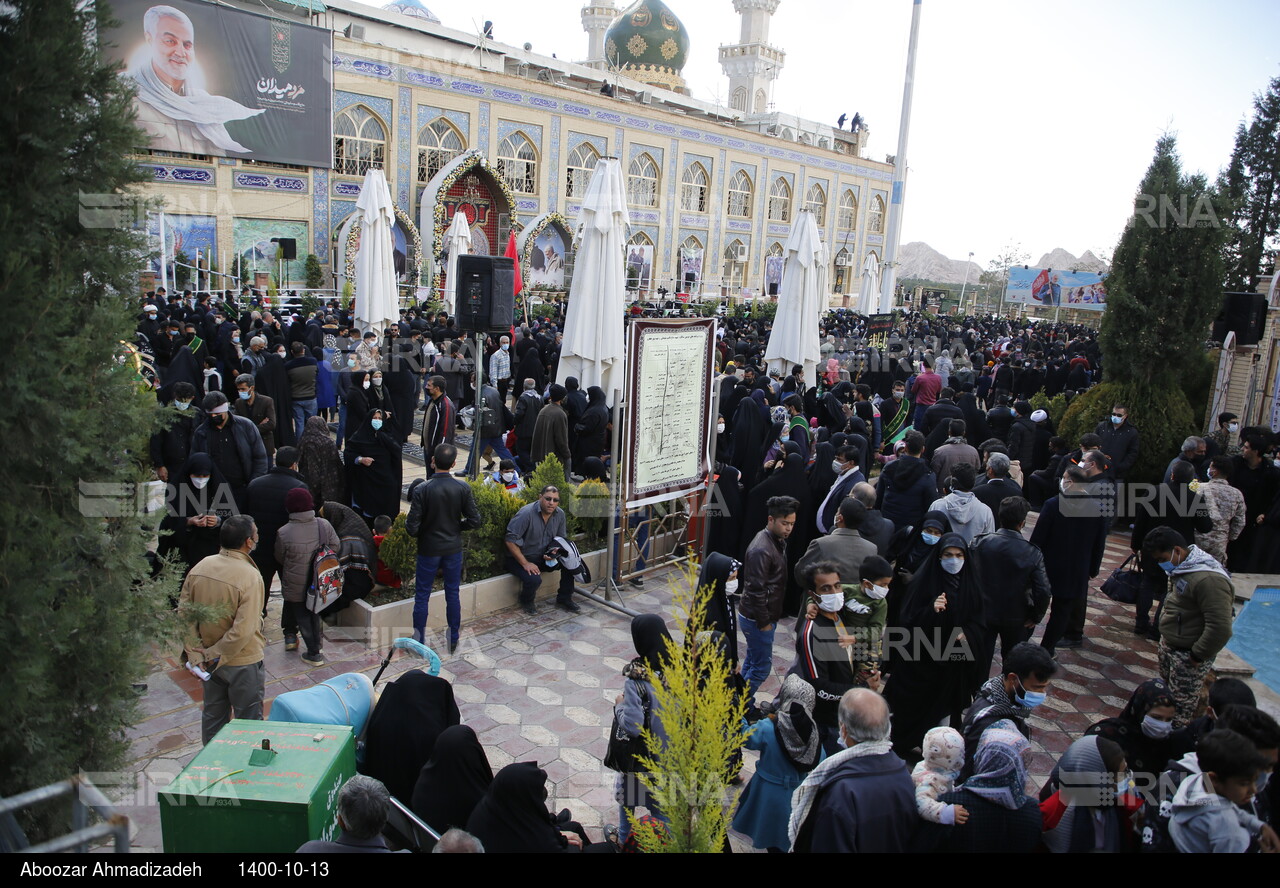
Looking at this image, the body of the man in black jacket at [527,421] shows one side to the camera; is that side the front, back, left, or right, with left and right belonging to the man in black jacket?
back

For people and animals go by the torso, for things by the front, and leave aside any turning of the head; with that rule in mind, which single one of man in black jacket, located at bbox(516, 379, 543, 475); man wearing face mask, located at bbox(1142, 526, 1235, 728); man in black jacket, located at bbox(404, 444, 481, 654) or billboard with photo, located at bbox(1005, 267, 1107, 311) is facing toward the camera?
the billboard with photo

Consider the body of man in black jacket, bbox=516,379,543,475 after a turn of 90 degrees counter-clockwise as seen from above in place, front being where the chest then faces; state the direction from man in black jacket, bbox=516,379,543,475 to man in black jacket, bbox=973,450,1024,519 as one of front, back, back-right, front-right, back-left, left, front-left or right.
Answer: back-left

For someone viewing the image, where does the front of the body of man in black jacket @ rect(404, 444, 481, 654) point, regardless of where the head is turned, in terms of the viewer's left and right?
facing away from the viewer

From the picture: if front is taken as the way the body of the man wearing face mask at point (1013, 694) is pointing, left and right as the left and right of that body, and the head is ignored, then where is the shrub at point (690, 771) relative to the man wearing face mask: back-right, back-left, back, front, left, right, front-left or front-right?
right

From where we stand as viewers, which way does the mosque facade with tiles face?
facing the viewer and to the right of the viewer

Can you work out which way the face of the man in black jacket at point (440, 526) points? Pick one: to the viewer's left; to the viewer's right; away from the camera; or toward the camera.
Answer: away from the camera

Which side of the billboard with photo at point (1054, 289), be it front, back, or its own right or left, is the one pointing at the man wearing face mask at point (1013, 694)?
front

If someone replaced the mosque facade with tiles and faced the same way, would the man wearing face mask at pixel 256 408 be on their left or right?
on their right

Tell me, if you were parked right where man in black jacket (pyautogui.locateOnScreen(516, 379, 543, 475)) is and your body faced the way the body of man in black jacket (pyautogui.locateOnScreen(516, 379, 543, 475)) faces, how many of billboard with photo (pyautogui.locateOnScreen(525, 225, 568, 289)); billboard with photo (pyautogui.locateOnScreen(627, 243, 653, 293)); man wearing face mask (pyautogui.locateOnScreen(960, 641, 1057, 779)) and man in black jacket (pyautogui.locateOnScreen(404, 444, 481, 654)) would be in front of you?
2

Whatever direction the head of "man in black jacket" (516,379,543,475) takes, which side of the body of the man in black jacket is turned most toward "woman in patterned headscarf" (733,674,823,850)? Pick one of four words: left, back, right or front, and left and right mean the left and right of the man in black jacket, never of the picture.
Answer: back

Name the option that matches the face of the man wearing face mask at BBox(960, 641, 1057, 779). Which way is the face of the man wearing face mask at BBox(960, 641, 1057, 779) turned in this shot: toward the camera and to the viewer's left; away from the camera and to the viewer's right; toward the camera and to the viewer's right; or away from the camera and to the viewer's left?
toward the camera and to the viewer's right

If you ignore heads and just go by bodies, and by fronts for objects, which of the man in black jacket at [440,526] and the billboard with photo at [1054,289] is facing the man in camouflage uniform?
the billboard with photo

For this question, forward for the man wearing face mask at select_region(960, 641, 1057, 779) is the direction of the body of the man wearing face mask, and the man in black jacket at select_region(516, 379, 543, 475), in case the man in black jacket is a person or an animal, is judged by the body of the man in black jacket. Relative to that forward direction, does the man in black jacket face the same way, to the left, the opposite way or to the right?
to the left

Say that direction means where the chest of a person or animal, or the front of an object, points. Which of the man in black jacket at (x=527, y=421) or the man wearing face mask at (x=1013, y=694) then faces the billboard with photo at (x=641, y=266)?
the man in black jacket
